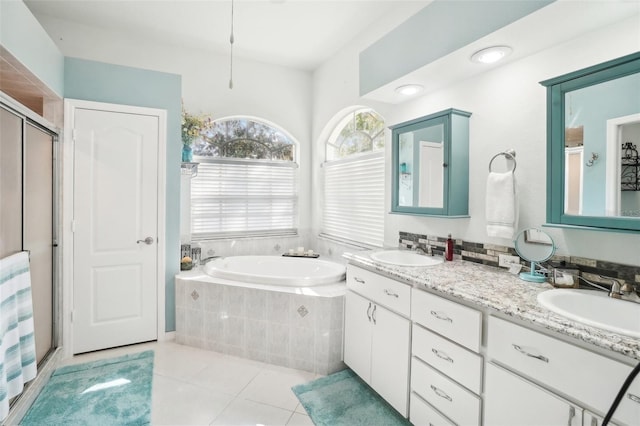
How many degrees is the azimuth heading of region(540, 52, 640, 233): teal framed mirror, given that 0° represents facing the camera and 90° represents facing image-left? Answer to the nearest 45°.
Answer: approximately 45°

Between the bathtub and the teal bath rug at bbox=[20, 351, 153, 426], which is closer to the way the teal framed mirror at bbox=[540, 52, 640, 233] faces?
the teal bath rug

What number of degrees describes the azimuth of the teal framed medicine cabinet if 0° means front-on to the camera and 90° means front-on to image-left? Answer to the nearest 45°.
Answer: approximately 45°

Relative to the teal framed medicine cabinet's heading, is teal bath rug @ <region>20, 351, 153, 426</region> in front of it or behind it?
in front

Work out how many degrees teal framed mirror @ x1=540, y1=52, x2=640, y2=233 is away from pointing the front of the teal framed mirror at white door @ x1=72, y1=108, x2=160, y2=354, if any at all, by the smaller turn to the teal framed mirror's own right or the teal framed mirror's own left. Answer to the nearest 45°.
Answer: approximately 45° to the teal framed mirror's own right

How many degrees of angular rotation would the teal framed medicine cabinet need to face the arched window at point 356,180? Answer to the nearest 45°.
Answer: approximately 90° to its right

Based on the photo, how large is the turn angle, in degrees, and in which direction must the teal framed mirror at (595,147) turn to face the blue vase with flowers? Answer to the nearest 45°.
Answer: approximately 45° to its right
